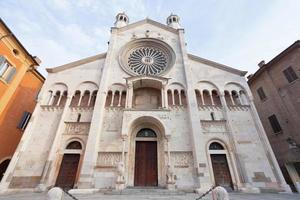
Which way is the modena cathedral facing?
toward the camera

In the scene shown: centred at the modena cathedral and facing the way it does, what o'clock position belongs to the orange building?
The orange building is roughly at 3 o'clock from the modena cathedral.
